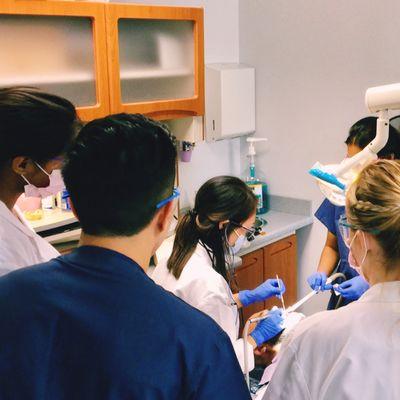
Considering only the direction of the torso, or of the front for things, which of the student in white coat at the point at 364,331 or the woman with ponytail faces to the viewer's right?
the woman with ponytail

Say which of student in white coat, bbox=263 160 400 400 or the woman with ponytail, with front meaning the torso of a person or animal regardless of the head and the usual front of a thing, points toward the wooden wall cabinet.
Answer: the student in white coat

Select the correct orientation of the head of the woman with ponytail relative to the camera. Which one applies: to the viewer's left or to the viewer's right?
to the viewer's right

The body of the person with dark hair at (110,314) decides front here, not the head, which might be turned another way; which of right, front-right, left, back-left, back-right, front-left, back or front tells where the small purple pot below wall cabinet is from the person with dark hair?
front-left

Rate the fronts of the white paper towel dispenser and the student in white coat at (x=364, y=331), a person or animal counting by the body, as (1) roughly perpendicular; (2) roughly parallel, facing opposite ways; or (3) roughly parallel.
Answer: roughly parallel, facing opposite ways

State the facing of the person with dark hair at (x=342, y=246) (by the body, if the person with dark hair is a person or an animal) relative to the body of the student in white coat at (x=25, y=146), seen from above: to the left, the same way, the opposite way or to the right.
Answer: the opposite way

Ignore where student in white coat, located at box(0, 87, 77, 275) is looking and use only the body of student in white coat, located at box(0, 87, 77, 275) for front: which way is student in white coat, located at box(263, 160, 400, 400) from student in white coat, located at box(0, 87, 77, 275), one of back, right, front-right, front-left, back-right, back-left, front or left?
front-right

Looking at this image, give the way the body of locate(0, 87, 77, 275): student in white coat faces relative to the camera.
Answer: to the viewer's right

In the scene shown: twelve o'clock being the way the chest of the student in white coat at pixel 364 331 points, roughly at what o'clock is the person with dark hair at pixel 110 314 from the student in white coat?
The person with dark hair is roughly at 9 o'clock from the student in white coat.

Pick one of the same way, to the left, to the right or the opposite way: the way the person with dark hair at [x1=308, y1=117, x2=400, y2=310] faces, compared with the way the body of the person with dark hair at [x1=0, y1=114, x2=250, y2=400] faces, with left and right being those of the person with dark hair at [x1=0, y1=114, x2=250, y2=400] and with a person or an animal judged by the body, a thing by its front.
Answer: the opposite way

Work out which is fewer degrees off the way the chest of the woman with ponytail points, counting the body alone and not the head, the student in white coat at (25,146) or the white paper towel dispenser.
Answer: the white paper towel dispenser

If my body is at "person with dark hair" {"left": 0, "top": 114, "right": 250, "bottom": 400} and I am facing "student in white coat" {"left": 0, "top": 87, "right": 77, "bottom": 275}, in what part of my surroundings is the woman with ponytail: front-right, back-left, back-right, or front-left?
front-right

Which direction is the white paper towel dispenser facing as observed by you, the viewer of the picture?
facing the viewer and to the right of the viewer

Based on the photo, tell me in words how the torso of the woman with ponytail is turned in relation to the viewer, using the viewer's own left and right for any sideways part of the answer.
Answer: facing to the right of the viewer
